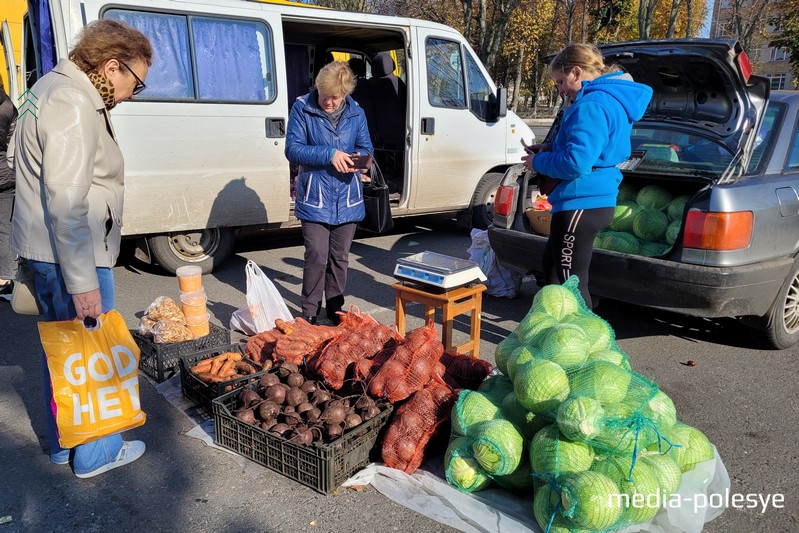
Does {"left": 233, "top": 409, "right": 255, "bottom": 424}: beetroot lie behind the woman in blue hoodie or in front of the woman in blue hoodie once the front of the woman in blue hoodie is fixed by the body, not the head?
in front

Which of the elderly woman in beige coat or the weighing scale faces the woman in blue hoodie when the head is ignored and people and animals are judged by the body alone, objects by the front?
the elderly woman in beige coat

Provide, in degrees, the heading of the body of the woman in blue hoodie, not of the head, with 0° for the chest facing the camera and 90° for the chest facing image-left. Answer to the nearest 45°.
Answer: approximately 90°

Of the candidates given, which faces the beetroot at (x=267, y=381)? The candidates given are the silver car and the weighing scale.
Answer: the weighing scale

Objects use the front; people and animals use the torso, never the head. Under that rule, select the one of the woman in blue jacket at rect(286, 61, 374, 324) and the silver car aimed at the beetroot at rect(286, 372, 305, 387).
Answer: the woman in blue jacket

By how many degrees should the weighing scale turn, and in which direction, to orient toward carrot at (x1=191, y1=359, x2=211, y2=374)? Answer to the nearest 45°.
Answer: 0° — it already faces it

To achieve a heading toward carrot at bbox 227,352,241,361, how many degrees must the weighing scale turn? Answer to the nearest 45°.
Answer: approximately 45° to its right

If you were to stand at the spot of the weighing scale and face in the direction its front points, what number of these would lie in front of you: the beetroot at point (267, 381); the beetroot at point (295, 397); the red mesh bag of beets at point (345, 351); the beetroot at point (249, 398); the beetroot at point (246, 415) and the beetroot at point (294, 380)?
6

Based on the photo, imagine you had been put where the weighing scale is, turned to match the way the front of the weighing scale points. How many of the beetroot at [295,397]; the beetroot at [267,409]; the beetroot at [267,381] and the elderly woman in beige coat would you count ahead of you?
4

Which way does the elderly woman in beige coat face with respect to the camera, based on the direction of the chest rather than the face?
to the viewer's right

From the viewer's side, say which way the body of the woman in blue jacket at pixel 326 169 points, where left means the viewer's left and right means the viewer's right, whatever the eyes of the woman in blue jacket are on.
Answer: facing the viewer

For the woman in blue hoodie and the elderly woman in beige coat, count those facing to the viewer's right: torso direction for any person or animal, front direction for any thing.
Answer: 1

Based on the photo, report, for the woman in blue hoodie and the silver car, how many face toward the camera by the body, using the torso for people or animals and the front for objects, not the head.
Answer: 0

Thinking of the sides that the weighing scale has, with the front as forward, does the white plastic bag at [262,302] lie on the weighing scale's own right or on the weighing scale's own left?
on the weighing scale's own right

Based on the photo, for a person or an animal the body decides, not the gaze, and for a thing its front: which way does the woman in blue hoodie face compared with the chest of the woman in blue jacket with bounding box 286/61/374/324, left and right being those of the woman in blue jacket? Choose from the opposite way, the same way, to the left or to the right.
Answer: to the right

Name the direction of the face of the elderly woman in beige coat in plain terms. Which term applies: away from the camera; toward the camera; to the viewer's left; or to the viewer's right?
to the viewer's right
